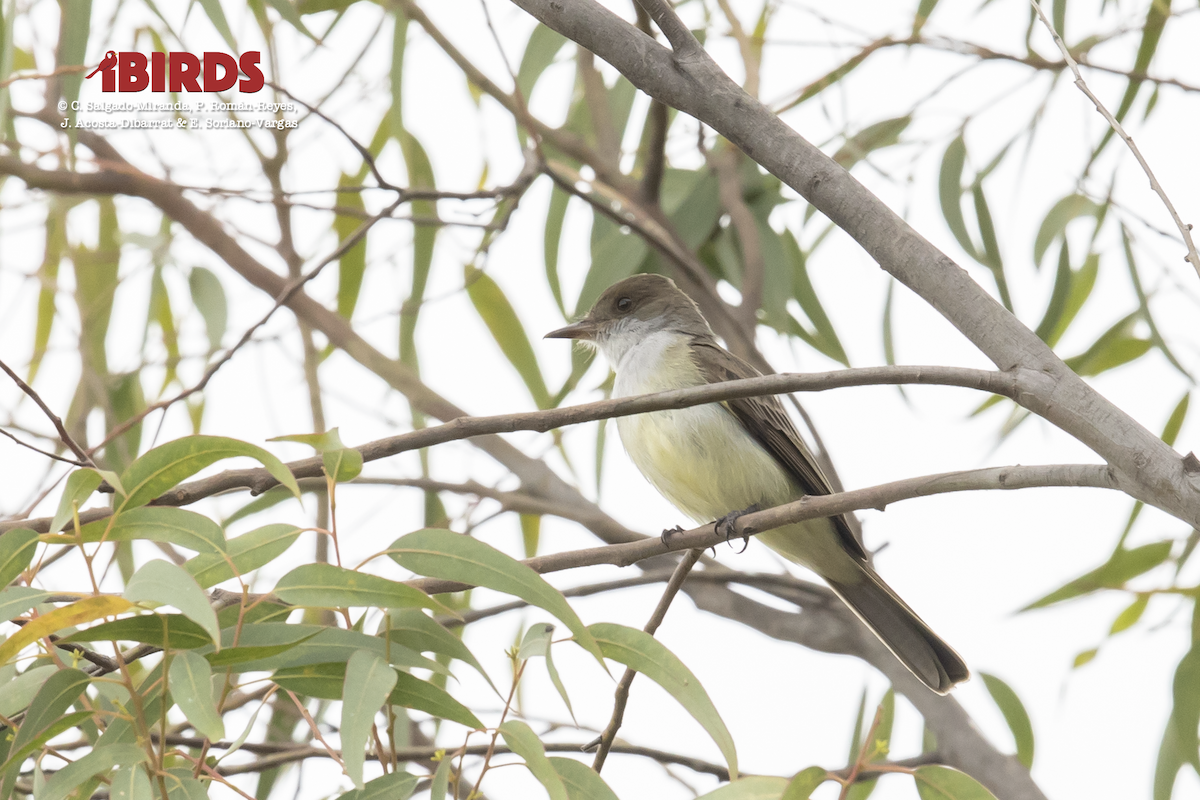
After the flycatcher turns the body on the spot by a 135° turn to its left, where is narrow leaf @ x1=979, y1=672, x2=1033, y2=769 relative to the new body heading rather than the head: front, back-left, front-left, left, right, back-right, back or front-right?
left

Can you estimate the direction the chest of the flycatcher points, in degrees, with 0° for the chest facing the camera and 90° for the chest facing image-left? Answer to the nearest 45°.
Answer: approximately 90°

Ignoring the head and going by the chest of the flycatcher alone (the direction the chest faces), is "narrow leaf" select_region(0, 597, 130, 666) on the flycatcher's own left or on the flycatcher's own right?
on the flycatcher's own left

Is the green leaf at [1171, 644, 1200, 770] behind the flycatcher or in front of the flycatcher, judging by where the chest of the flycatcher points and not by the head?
behind

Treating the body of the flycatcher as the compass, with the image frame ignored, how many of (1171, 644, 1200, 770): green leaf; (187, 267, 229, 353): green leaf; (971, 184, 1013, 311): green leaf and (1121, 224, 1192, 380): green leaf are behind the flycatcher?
3

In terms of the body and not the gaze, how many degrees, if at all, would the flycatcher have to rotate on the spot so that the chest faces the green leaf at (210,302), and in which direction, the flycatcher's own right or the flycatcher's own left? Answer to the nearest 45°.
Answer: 0° — it already faces it

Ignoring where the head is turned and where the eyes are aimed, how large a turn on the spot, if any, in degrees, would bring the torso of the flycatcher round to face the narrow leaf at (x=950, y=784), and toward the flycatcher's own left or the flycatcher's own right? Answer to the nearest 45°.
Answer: approximately 90° to the flycatcher's own left
